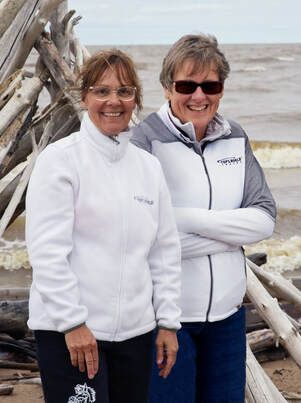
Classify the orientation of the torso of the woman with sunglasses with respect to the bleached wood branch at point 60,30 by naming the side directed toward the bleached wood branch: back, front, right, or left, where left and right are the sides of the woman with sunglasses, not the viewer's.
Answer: back

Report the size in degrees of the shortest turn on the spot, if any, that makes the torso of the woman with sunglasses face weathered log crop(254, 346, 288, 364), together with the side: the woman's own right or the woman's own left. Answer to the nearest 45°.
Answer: approximately 180°

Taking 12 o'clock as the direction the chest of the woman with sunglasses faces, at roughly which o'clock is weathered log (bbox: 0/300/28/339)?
The weathered log is roughly at 5 o'clock from the woman with sunglasses.

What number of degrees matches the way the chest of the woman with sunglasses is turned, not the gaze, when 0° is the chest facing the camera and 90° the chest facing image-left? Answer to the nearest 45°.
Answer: approximately 0°

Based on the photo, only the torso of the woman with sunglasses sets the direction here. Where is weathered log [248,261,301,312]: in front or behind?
behind

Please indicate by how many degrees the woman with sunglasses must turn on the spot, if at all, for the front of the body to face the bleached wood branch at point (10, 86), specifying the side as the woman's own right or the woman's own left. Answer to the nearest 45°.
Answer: approximately 135° to the woman's own right

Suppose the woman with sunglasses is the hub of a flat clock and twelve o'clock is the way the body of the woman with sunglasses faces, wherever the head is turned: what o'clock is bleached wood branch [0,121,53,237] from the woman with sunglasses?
The bleached wood branch is roughly at 5 o'clock from the woman with sunglasses.

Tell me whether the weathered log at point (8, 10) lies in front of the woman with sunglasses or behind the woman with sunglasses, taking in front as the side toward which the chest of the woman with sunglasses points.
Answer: behind

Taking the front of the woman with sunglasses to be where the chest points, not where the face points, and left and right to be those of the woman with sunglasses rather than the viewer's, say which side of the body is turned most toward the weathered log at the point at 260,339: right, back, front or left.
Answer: back
